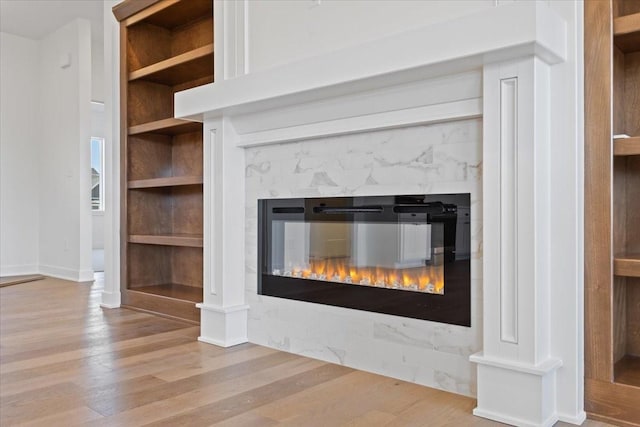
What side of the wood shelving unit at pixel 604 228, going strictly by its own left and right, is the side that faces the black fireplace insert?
right

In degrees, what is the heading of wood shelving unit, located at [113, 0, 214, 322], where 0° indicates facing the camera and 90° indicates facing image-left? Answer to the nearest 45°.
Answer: approximately 45°

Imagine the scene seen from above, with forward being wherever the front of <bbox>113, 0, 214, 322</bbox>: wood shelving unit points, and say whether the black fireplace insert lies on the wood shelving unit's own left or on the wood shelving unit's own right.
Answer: on the wood shelving unit's own left

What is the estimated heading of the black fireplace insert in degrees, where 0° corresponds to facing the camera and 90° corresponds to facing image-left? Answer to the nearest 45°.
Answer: approximately 45°

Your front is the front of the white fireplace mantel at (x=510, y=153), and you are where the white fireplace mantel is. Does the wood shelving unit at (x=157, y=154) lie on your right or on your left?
on your right

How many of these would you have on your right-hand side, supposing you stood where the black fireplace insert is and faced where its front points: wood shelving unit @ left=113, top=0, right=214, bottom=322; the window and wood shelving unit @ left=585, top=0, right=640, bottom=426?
2

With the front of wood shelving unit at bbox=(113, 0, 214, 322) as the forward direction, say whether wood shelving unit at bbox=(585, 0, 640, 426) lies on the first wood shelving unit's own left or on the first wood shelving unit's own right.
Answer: on the first wood shelving unit's own left

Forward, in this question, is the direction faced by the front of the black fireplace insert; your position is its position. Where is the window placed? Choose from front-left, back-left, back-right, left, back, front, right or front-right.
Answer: right
